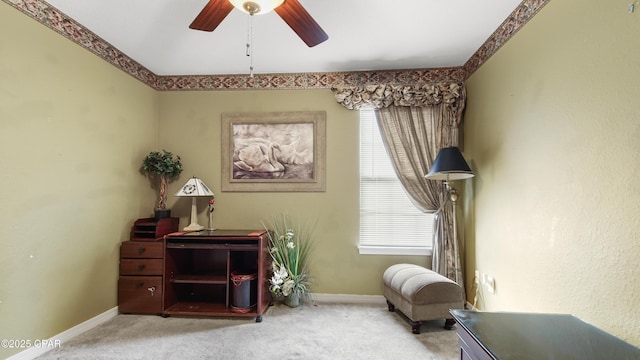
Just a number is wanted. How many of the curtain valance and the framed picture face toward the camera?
2

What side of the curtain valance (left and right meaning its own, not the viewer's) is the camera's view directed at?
front

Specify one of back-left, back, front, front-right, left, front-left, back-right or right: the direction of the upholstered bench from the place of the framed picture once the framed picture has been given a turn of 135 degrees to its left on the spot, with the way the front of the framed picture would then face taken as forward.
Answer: right

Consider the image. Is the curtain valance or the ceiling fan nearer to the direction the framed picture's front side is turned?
the ceiling fan

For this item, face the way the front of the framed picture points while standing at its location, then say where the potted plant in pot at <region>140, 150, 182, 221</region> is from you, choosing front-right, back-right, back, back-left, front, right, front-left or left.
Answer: right

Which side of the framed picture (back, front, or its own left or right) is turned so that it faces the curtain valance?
left

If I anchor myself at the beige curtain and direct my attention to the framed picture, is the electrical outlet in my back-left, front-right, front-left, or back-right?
back-left

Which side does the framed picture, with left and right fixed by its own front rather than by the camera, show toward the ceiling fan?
front

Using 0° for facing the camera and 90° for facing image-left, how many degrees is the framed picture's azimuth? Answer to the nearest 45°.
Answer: approximately 0°

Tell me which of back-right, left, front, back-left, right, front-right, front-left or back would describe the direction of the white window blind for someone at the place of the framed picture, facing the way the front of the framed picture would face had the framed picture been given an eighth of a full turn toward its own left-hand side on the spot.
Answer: front-left
